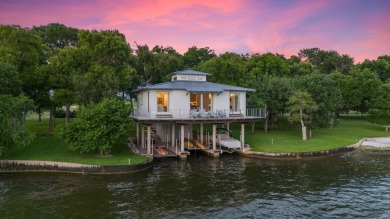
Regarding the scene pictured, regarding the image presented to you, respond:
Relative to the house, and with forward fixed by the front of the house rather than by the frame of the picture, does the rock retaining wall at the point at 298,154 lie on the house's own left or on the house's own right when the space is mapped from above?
on the house's own left

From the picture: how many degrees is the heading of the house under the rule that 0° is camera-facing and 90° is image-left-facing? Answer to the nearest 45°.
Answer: approximately 0°

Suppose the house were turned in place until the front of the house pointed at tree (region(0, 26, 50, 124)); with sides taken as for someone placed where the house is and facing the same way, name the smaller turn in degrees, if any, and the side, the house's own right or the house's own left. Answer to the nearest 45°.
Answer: approximately 90° to the house's own right

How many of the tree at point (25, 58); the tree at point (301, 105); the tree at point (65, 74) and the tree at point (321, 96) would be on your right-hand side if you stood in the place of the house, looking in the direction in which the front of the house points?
2

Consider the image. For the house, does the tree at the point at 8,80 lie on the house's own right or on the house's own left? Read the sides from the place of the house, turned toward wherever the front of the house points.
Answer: on the house's own right

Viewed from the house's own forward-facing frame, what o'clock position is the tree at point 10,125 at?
The tree is roughly at 2 o'clock from the house.

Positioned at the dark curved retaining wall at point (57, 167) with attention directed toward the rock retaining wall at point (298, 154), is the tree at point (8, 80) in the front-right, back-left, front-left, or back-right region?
back-left

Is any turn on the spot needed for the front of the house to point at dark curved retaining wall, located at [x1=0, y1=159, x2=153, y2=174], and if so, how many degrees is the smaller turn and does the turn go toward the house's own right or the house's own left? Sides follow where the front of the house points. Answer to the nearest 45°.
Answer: approximately 45° to the house's own right

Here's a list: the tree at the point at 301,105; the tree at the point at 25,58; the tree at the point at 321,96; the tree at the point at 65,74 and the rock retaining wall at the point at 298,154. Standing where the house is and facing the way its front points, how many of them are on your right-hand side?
2

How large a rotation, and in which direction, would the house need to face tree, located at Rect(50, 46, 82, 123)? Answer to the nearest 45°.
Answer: approximately 90° to its right
